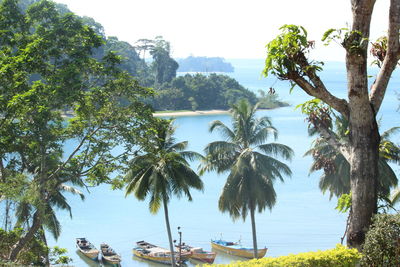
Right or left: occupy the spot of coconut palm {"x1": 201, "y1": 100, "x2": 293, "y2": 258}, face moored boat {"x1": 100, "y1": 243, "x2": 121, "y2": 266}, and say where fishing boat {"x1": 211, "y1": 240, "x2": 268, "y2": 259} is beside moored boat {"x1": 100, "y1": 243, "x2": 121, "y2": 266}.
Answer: right

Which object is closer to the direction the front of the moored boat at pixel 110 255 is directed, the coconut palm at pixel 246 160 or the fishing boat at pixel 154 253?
the coconut palm

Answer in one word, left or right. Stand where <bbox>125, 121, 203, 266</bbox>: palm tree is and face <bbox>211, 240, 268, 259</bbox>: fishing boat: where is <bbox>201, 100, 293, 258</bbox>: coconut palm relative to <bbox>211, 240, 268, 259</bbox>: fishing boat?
right

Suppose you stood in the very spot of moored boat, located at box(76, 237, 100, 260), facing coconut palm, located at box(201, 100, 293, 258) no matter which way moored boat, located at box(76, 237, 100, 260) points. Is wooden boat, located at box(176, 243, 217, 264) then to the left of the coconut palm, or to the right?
left

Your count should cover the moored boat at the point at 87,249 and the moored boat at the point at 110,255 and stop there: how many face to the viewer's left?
0

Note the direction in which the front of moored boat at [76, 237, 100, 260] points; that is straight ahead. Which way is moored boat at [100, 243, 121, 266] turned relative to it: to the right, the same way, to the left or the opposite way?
the same way
